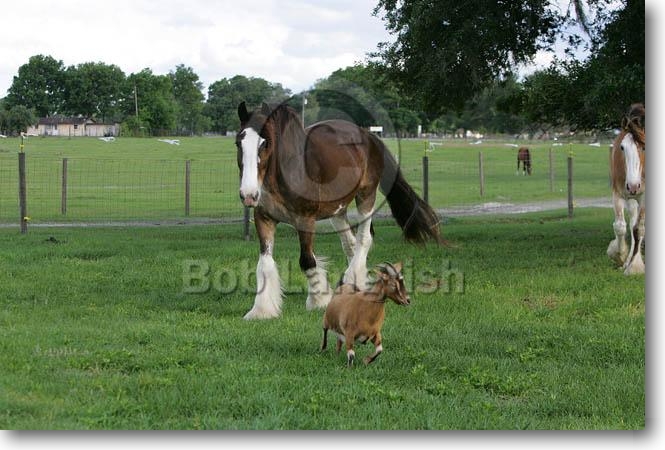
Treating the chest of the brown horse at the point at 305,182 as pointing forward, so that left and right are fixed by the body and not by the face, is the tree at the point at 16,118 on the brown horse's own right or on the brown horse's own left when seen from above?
on the brown horse's own right

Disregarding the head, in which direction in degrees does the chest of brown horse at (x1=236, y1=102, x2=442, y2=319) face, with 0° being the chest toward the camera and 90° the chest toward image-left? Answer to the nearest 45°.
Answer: approximately 45°

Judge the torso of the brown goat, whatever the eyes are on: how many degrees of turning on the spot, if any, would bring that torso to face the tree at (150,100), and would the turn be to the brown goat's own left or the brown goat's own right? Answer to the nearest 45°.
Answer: approximately 135° to the brown goat's own left

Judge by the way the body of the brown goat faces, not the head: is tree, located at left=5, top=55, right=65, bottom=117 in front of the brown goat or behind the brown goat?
behind

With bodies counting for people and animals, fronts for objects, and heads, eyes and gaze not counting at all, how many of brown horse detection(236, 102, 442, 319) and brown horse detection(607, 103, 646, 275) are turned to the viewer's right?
0

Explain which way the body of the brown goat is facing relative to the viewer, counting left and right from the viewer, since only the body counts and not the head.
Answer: facing the viewer and to the right of the viewer

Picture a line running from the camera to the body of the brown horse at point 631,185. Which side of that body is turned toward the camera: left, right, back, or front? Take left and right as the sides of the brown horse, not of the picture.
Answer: front

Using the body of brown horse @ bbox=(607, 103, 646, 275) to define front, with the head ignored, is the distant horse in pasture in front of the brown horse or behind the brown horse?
behind

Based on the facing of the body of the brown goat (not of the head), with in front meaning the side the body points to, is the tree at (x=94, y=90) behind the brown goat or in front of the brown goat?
behind

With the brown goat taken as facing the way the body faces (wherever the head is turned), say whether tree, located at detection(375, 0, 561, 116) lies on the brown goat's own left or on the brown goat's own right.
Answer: on the brown goat's own left
